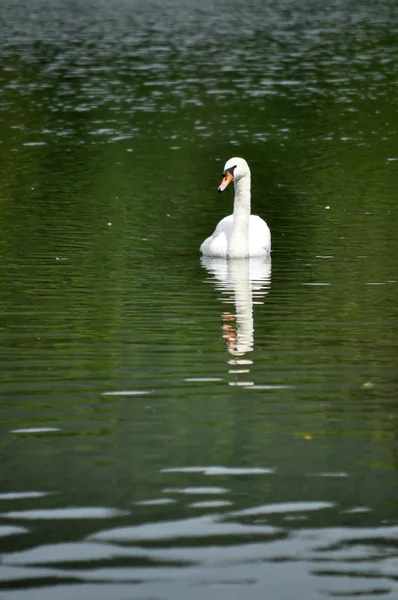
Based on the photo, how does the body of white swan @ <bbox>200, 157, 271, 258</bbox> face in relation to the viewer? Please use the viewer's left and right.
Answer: facing the viewer
